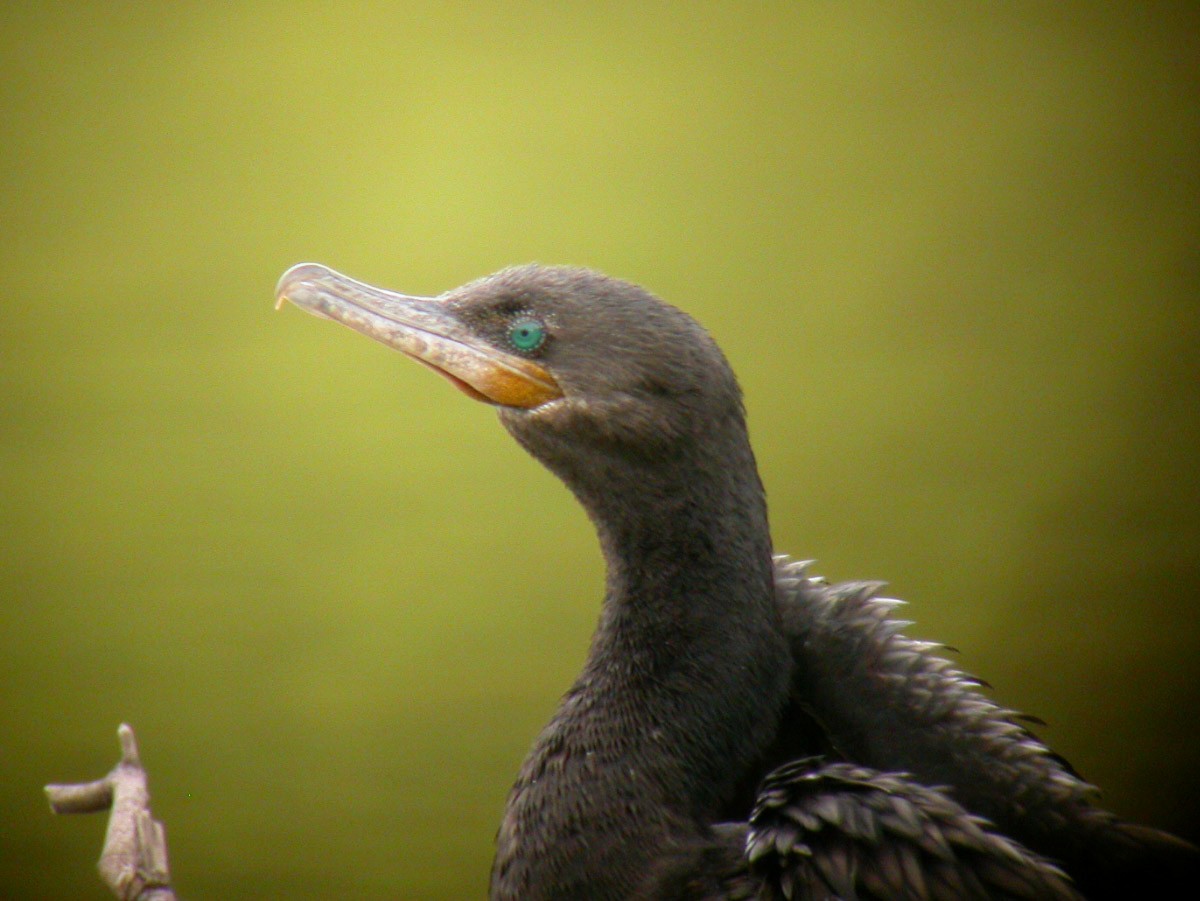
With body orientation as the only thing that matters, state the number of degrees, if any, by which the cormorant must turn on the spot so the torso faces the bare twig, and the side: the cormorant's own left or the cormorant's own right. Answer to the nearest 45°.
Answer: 0° — it already faces it

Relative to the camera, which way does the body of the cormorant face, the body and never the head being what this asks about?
to the viewer's left
